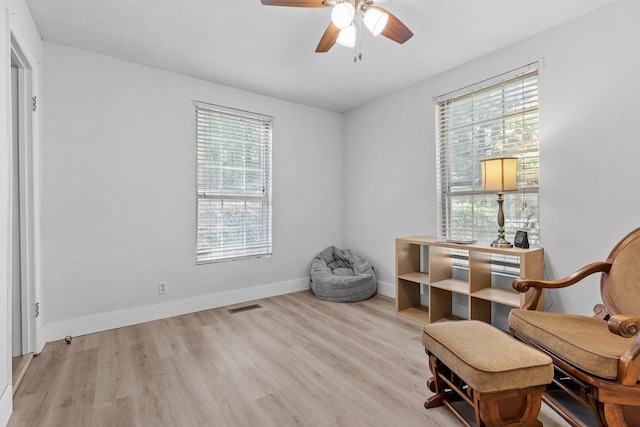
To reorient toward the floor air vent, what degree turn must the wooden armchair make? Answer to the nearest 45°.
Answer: approximately 45° to its right

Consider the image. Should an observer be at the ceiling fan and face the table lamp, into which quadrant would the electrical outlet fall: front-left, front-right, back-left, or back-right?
back-left

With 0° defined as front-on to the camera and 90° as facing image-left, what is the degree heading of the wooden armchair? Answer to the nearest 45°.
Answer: approximately 45°

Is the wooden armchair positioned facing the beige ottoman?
yes

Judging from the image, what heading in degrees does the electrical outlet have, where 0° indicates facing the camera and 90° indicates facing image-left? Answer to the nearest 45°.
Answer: approximately 0°

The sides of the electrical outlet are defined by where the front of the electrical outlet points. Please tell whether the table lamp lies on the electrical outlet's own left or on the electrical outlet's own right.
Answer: on the electrical outlet's own left
